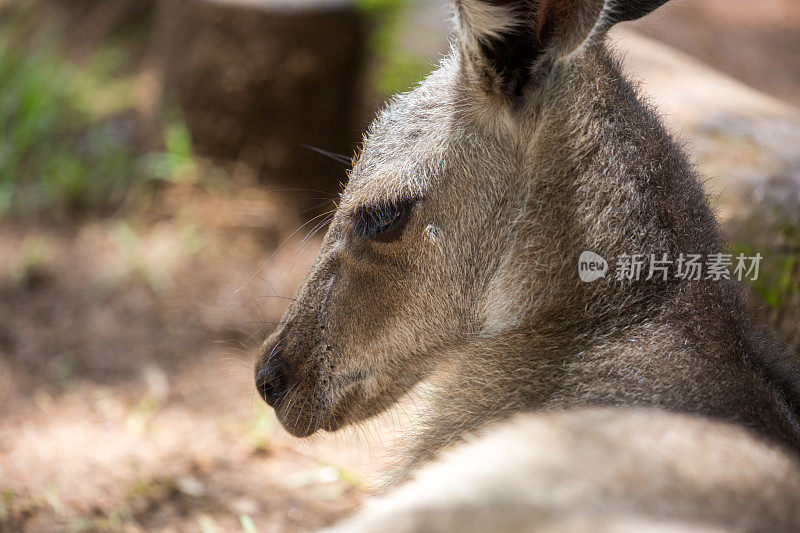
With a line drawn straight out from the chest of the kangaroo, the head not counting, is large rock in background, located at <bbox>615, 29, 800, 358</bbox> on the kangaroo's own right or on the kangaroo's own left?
on the kangaroo's own right
